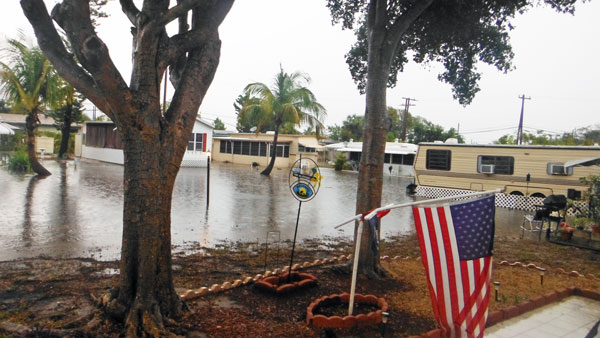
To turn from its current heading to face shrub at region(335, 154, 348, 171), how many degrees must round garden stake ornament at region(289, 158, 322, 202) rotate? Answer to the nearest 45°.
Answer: approximately 180°

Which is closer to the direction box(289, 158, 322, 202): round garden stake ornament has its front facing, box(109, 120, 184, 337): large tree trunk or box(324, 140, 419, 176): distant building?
the large tree trunk

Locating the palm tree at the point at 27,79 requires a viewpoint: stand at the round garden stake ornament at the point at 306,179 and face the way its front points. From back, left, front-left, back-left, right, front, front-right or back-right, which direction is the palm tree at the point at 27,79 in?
back-right

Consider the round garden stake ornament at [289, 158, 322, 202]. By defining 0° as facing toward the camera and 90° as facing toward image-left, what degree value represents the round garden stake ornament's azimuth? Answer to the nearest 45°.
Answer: approximately 0°

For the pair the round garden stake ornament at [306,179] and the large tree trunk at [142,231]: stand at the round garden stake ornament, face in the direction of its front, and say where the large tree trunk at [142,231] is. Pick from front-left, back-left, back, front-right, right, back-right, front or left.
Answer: front-right

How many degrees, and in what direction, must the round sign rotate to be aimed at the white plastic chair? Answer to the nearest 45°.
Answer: approximately 135° to its left
